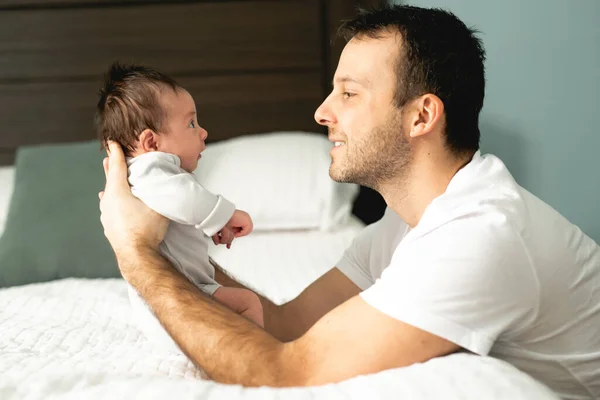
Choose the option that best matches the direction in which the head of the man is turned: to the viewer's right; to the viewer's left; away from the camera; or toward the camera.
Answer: to the viewer's left

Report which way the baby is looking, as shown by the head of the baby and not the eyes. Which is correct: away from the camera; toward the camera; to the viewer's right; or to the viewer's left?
to the viewer's right

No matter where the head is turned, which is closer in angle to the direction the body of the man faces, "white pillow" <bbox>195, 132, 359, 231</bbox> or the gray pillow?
the gray pillow

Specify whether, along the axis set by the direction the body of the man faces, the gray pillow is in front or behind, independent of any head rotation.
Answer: in front

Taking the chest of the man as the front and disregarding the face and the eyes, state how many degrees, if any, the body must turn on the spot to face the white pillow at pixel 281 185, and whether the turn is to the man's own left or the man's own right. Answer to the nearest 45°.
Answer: approximately 90° to the man's own right

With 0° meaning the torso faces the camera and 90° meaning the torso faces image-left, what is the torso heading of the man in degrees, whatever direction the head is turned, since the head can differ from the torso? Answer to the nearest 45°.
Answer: approximately 90°

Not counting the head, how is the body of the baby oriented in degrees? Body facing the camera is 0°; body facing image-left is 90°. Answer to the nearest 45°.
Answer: approximately 270°

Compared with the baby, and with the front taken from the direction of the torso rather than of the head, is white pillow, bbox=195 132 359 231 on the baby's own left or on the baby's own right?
on the baby's own left
